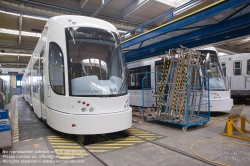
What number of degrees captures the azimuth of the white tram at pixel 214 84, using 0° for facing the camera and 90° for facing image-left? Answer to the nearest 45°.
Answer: approximately 315°

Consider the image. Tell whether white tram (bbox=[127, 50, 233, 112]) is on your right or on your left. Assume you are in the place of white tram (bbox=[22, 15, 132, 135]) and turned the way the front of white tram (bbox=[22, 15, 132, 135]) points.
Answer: on your left

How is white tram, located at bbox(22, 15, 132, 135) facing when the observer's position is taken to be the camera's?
facing the viewer and to the right of the viewer

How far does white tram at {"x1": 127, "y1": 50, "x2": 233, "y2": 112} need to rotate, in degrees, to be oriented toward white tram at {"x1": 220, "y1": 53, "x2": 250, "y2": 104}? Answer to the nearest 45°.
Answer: approximately 90° to its left

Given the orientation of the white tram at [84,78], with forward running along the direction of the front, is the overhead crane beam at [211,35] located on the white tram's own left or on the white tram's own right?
on the white tram's own left

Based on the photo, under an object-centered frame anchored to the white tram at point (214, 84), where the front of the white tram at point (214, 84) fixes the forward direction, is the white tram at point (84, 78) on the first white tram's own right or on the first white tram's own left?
on the first white tram's own right

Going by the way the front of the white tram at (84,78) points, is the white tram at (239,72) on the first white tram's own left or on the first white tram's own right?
on the first white tram's own left
